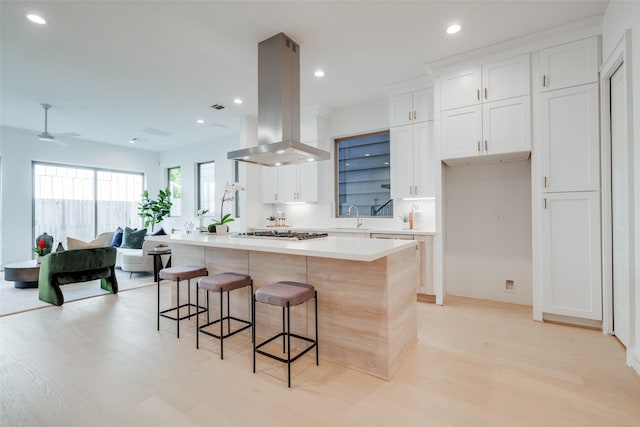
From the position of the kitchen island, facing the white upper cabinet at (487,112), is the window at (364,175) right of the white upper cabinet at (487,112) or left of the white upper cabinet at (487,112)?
left

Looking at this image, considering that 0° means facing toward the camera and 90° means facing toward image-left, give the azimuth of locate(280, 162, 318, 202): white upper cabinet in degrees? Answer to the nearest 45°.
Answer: approximately 45°

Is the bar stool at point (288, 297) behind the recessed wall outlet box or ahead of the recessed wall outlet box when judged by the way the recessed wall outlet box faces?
ahead

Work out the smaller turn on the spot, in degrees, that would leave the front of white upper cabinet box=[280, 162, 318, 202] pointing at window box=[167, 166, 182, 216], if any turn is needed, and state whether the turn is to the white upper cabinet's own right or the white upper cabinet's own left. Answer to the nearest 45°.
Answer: approximately 90° to the white upper cabinet's own right

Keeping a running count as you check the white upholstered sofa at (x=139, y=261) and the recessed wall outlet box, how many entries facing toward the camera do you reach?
2

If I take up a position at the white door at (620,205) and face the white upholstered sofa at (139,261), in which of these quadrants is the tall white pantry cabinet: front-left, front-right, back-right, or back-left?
front-right

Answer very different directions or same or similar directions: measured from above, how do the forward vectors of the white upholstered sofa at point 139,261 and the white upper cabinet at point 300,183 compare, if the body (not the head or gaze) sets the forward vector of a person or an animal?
same or similar directions

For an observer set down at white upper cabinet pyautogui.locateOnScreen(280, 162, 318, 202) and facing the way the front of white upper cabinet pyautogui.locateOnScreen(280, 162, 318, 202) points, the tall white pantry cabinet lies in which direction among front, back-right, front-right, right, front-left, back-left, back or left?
left

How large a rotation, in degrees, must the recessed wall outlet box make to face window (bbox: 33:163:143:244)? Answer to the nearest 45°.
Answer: approximately 90° to its right

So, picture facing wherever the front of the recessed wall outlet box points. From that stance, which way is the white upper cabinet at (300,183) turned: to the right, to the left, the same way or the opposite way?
the same way

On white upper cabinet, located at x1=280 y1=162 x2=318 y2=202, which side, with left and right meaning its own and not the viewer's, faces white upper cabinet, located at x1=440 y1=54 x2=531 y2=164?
left

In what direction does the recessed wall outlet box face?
toward the camera

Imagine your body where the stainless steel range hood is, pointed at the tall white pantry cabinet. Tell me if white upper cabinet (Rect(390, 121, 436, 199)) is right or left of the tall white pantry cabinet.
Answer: left
